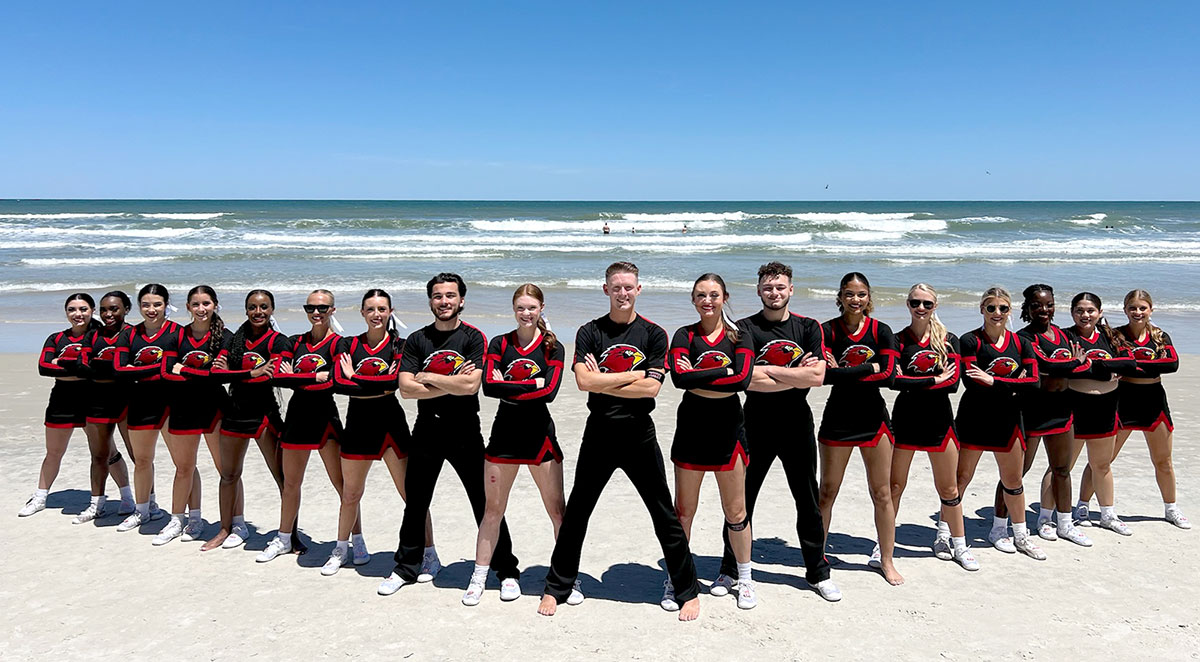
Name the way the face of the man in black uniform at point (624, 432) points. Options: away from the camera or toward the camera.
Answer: toward the camera

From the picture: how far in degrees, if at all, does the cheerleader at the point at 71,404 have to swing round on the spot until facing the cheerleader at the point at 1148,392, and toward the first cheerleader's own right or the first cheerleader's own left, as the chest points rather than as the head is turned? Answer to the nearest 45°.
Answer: approximately 45° to the first cheerleader's own left

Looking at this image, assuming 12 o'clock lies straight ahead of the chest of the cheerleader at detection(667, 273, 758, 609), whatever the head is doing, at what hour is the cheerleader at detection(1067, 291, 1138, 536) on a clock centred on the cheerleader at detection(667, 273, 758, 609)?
the cheerleader at detection(1067, 291, 1138, 536) is roughly at 8 o'clock from the cheerleader at detection(667, 273, 758, 609).

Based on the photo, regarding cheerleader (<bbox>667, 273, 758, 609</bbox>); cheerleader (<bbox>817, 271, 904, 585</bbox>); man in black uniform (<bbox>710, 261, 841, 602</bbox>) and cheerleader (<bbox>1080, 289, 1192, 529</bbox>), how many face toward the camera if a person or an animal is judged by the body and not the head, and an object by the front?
4

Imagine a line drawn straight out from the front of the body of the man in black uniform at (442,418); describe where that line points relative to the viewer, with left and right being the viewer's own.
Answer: facing the viewer

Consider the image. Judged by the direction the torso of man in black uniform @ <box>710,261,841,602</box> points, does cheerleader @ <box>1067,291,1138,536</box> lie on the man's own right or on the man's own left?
on the man's own left

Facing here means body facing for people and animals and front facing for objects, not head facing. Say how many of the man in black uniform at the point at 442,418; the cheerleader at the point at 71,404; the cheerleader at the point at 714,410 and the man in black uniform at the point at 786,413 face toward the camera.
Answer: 4

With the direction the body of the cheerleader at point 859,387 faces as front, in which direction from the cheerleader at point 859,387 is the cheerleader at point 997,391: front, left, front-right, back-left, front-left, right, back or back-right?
back-left

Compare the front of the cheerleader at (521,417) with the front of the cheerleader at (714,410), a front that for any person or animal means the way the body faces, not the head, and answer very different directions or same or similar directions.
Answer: same or similar directions

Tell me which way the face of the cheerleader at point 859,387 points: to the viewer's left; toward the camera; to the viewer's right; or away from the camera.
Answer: toward the camera

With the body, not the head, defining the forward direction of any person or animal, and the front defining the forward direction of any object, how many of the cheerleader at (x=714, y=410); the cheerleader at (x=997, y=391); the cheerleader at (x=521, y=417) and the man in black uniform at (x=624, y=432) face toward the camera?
4

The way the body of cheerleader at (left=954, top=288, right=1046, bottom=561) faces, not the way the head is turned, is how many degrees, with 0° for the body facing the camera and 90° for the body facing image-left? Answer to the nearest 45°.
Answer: approximately 0°

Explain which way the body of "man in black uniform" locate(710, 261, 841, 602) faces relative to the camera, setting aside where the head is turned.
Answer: toward the camera

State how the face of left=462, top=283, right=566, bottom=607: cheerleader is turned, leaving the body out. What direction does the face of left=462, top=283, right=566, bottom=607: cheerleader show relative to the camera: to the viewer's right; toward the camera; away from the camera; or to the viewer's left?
toward the camera

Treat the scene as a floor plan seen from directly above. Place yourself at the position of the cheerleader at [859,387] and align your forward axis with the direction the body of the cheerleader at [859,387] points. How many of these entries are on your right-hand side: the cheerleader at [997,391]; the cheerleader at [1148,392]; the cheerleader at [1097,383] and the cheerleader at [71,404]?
1

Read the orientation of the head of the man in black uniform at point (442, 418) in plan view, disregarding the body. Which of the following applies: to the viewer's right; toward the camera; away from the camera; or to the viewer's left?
toward the camera

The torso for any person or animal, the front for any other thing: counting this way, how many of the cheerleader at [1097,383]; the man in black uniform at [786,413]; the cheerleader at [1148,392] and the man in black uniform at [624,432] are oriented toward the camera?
4

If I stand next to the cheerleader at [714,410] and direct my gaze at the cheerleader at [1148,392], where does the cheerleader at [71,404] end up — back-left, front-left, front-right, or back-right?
back-left
